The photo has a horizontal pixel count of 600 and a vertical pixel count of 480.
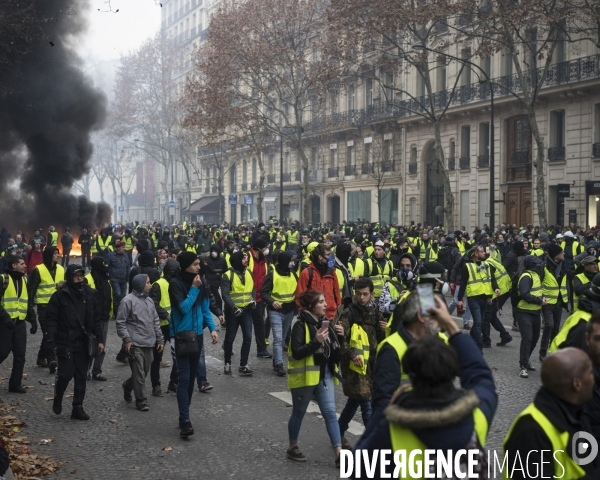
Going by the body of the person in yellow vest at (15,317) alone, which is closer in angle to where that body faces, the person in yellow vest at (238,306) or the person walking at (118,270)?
the person in yellow vest

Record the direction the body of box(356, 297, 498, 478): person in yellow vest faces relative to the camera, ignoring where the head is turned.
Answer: away from the camera

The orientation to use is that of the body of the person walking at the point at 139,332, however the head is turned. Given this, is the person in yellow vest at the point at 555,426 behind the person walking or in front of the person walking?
in front

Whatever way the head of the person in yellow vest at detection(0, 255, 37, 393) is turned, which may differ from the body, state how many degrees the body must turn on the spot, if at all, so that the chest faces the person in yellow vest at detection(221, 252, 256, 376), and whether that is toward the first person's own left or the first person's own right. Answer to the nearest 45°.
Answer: approximately 45° to the first person's own left

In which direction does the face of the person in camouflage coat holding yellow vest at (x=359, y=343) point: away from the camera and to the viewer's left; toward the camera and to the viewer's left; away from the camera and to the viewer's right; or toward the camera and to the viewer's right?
toward the camera and to the viewer's left

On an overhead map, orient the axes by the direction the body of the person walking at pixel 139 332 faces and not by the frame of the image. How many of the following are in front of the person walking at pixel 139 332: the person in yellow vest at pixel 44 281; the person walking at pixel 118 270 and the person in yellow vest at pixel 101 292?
0

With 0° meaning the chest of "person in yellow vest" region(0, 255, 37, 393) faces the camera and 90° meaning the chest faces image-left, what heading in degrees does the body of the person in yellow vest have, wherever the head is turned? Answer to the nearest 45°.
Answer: approximately 315°

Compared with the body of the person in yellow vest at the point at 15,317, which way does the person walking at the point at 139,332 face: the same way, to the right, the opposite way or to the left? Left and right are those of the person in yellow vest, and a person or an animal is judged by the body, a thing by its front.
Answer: the same way

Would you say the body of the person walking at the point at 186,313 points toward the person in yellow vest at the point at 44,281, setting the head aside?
no

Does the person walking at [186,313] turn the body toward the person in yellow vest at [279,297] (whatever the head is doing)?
no

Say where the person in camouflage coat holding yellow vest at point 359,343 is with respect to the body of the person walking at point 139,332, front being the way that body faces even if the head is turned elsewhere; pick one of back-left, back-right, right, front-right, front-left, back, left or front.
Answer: front

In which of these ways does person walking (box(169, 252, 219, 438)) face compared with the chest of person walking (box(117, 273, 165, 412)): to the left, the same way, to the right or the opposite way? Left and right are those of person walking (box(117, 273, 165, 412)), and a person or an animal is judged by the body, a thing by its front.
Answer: the same way
